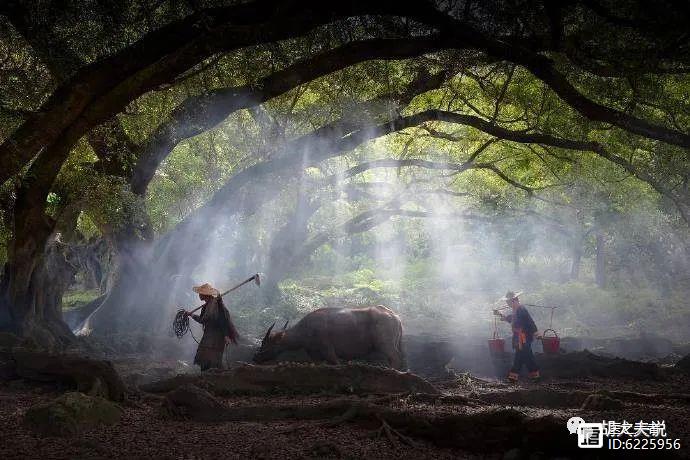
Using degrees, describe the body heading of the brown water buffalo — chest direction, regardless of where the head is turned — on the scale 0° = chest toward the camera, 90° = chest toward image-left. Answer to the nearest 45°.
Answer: approximately 90°

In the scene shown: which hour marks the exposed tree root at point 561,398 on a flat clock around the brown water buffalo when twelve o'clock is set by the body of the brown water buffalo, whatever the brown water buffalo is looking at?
The exposed tree root is roughly at 8 o'clock from the brown water buffalo.

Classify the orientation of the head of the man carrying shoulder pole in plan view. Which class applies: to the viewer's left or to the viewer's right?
to the viewer's left

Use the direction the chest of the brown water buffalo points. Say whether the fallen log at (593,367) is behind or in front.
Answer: behind

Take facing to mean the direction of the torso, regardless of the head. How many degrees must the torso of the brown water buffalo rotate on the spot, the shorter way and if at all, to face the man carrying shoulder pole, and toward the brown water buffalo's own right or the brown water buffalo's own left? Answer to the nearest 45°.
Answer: approximately 180°
